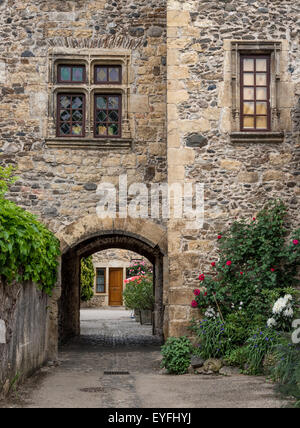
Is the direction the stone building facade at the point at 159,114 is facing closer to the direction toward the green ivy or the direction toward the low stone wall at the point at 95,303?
the green ivy

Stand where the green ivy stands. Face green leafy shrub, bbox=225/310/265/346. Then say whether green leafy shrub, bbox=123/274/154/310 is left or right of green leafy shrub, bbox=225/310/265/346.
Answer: left

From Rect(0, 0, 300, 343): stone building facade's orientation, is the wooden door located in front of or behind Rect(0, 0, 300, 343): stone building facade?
behind

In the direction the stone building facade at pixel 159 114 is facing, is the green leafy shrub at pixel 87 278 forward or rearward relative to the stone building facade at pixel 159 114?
rearward

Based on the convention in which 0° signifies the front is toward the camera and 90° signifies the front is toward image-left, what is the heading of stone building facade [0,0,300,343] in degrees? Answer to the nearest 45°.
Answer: approximately 0°
